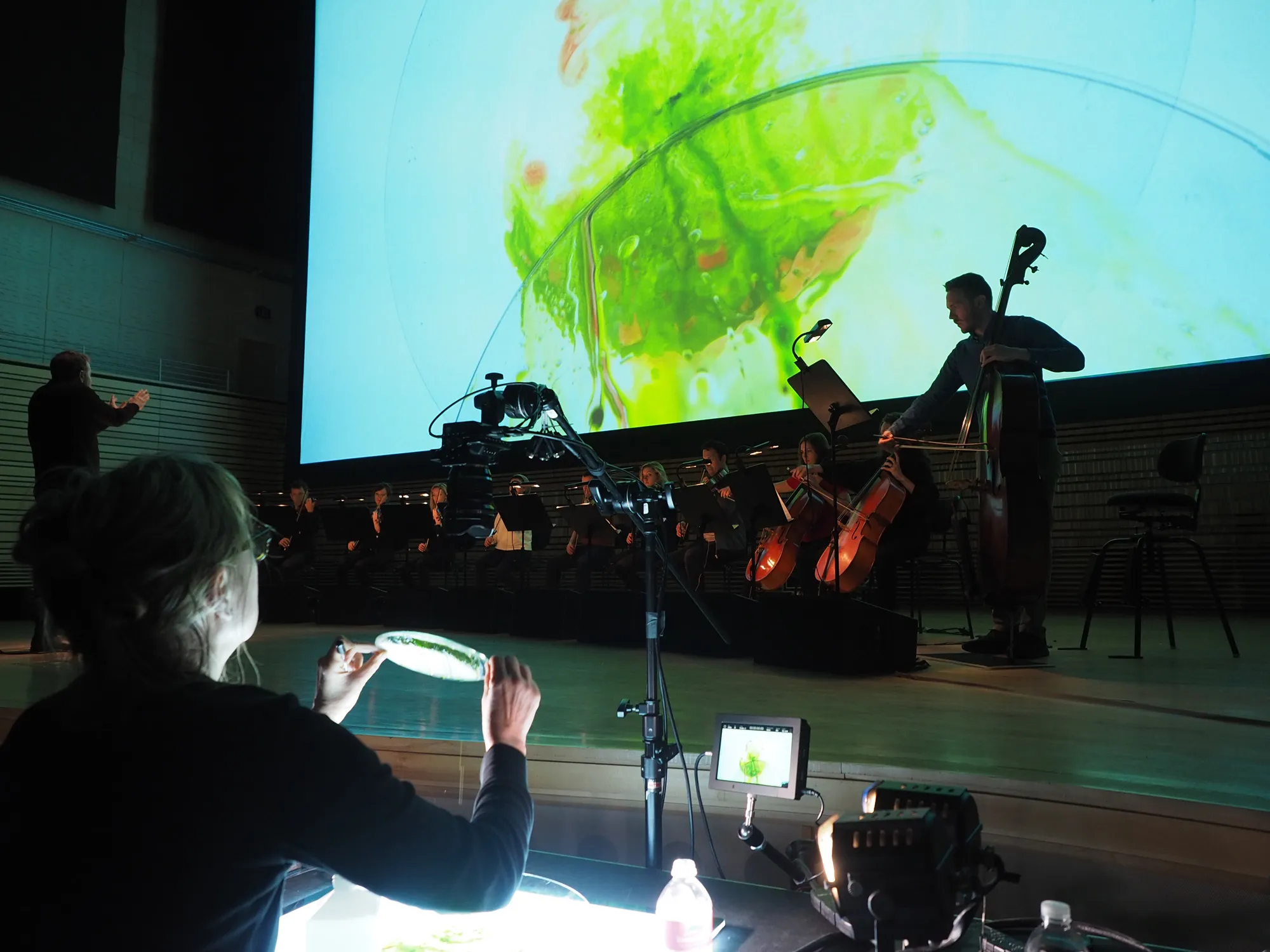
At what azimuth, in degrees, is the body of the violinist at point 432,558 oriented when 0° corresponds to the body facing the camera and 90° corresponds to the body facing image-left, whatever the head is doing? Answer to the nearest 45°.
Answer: approximately 45°

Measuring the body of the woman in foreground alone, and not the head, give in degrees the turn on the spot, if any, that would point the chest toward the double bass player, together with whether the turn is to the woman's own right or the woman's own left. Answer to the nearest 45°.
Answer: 0° — they already face them

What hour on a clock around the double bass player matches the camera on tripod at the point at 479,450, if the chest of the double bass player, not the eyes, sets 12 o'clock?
The camera on tripod is roughly at 11 o'clock from the double bass player.

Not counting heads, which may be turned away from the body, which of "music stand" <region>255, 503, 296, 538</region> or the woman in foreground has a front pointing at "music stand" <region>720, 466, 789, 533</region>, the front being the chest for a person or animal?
the woman in foreground

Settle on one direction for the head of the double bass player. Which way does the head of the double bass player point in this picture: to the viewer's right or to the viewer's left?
to the viewer's left

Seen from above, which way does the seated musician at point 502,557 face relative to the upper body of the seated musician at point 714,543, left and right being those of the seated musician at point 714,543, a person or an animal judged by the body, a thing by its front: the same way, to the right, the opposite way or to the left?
the same way

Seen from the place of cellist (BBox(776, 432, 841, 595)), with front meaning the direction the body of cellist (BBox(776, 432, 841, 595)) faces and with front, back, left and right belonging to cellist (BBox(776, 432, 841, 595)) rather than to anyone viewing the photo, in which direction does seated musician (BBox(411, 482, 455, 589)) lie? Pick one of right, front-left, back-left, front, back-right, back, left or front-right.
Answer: right

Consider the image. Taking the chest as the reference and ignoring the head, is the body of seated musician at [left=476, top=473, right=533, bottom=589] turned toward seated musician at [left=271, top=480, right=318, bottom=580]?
no

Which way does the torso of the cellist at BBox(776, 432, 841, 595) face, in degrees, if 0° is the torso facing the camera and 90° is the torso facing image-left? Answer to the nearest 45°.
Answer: approximately 45°

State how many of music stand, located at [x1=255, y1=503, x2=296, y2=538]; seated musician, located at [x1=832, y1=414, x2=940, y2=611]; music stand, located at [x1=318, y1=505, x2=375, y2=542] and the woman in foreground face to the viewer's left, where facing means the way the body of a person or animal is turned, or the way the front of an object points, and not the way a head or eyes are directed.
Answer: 1

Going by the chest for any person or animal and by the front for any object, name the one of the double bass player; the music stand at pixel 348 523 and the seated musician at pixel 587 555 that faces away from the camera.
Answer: the music stand

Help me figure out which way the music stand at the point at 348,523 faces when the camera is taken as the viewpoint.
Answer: facing away from the viewer

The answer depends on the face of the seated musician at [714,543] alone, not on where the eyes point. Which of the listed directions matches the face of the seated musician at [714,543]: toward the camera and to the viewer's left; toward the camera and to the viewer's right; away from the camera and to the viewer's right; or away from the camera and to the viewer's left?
toward the camera and to the viewer's left

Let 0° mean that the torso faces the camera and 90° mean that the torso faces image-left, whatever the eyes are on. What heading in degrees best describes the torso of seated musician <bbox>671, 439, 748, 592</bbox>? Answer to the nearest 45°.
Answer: approximately 45°

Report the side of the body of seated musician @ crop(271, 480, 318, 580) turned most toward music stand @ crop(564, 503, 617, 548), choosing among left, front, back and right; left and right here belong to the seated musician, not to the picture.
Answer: left

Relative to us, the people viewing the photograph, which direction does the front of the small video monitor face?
facing the viewer and to the left of the viewer

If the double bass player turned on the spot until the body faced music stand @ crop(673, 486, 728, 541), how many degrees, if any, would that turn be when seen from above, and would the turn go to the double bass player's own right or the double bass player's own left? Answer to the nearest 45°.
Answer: approximately 90° to the double bass player's own right

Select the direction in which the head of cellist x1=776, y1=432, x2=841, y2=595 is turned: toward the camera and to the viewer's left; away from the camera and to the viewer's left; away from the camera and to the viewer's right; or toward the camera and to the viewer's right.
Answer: toward the camera and to the viewer's left

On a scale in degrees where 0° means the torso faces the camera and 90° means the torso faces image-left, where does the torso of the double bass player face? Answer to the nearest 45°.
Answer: approximately 45°

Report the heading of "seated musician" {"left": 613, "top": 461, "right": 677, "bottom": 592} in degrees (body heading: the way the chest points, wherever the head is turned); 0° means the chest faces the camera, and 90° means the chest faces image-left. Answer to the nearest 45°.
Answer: approximately 45°

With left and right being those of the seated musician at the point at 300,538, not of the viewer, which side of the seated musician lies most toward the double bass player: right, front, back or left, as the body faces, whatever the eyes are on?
left

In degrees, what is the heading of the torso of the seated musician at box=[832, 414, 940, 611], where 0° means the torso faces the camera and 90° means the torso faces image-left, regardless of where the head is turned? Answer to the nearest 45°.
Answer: approximately 90°
